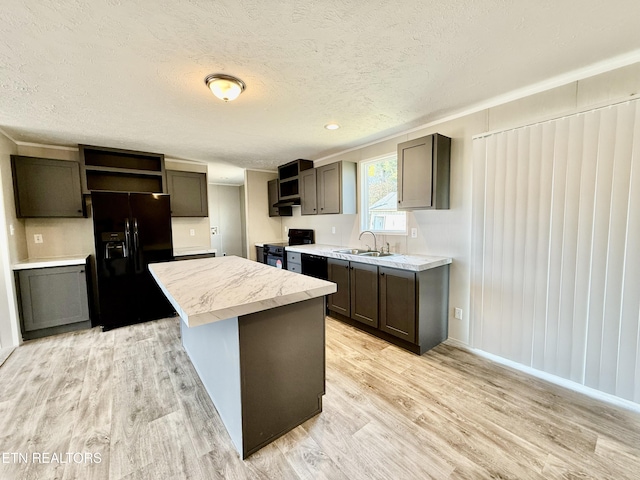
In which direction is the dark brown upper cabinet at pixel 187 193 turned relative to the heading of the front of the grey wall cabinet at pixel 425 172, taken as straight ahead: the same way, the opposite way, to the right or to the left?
to the left

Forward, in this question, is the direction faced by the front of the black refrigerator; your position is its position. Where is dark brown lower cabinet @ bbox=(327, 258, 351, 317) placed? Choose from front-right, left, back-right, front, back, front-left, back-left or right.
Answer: front-left

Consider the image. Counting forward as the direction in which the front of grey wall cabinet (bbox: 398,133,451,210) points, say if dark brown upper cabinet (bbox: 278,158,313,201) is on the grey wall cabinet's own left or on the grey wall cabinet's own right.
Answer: on the grey wall cabinet's own right

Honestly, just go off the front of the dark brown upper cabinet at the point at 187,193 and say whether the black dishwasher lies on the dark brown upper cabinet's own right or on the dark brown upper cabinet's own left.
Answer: on the dark brown upper cabinet's own left

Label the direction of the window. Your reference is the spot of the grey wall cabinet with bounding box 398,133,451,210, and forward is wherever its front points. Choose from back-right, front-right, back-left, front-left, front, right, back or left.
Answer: right

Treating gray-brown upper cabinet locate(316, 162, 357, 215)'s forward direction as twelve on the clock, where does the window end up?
The window is roughly at 8 o'clock from the gray-brown upper cabinet.

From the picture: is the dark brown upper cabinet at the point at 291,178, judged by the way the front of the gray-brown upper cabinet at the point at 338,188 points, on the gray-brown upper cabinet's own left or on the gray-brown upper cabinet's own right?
on the gray-brown upper cabinet's own right

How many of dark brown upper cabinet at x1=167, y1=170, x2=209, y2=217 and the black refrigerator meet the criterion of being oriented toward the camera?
2

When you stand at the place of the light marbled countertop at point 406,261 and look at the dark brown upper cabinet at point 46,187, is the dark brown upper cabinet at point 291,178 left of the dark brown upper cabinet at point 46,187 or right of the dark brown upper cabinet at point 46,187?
right

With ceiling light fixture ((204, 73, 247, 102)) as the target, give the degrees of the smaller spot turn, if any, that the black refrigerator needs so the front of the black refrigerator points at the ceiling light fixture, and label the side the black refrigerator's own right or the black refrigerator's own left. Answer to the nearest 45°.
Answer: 0° — it already faces it

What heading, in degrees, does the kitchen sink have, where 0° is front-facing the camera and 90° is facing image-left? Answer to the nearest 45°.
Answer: approximately 45°
